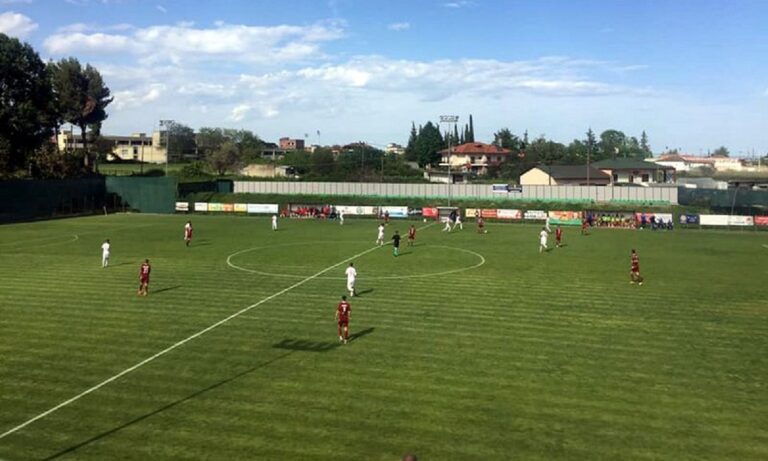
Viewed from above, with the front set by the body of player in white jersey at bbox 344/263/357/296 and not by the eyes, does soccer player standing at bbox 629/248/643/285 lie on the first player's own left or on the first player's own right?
on the first player's own right

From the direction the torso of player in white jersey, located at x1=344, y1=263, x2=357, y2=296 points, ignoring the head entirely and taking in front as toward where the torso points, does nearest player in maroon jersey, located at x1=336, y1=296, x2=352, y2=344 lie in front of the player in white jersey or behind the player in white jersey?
behind

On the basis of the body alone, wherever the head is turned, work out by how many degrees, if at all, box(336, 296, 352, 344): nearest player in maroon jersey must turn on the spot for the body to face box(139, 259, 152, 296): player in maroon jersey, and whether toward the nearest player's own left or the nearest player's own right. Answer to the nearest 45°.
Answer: approximately 45° to the nearest player's own left

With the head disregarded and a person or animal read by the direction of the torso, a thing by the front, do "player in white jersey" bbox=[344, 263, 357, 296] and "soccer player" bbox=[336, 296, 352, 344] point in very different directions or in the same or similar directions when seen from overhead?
same or similar directions

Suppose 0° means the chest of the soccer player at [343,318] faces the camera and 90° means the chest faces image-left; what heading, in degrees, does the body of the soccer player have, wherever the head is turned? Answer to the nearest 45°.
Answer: approximately 180°

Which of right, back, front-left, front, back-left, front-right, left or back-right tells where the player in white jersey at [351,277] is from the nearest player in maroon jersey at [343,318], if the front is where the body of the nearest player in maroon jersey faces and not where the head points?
front

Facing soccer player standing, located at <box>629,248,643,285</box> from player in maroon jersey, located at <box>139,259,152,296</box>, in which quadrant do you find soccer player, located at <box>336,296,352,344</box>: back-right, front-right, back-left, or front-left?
front-right

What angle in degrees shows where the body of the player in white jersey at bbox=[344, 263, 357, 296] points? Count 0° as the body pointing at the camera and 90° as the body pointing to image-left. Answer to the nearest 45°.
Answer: approximately 180°

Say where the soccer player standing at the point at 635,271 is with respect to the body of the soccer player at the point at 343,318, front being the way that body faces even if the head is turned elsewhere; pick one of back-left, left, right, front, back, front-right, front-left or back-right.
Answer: front-right
